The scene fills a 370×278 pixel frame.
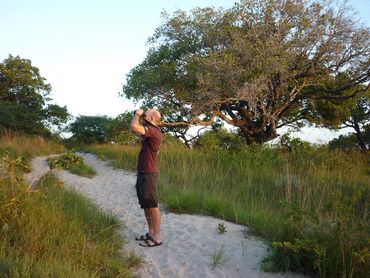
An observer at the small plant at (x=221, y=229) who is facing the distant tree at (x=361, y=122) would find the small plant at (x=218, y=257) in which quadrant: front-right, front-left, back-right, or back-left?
back-right

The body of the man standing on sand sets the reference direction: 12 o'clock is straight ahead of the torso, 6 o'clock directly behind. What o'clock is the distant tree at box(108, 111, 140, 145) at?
The distant tree is roughly at 3 o'clock from the man standing on sand.

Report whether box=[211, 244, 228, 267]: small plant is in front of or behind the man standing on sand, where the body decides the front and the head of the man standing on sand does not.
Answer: behind

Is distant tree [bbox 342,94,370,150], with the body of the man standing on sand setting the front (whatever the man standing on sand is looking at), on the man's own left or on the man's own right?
on the man's own right

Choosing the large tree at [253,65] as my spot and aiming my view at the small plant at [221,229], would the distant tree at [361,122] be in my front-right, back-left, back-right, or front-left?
back-left

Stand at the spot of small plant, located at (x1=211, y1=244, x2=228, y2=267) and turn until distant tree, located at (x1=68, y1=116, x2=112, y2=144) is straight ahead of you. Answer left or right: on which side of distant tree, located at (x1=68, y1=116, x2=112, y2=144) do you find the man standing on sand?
left

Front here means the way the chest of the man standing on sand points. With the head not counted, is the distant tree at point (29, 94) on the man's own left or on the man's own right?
on the man's own right

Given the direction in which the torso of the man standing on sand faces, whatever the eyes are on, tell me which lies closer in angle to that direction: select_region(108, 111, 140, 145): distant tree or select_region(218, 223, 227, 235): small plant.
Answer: the distant tree

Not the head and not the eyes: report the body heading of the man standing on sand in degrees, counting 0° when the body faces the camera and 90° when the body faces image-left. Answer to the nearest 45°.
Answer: approximately 90°

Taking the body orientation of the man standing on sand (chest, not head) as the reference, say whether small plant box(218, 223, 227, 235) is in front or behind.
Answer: behind
